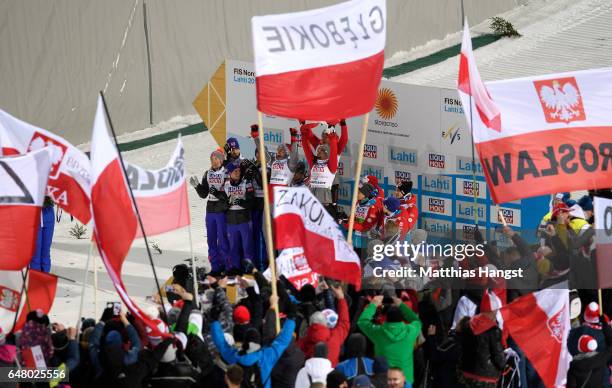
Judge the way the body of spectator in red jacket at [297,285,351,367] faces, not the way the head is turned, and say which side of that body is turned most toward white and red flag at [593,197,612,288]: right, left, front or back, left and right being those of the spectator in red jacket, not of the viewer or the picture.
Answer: right

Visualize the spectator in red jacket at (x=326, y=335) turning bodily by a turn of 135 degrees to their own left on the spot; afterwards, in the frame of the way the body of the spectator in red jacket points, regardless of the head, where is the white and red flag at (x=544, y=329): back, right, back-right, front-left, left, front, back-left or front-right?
back-left

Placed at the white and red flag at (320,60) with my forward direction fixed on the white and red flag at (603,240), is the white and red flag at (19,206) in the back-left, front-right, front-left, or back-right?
back-right

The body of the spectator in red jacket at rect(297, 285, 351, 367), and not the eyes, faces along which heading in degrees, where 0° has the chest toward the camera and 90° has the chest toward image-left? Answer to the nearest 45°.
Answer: approximately 180°

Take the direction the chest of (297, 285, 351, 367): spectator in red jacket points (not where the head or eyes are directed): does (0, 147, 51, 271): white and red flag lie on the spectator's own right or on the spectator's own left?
on the spectator's own left

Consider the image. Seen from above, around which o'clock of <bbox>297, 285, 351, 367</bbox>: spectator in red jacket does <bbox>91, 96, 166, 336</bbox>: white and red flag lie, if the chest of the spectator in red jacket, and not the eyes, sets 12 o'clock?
The white and red flag is roughly at 9 o'clock from the spectator in red jacket.
